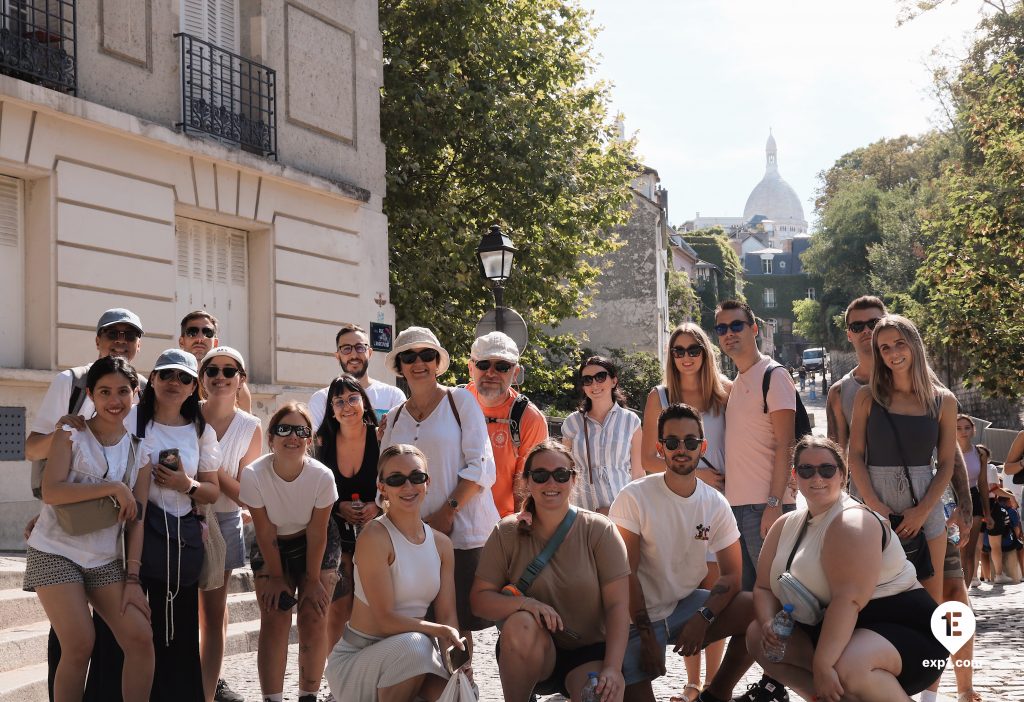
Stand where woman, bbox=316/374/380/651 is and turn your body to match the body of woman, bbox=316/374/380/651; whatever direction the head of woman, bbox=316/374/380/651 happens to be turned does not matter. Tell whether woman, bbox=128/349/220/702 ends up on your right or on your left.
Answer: on your right

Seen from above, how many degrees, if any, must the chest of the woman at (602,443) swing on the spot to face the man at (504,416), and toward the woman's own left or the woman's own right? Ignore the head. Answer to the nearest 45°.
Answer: approximately 45° to the woman's own right

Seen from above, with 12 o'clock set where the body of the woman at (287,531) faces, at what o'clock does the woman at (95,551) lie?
the woman at (95,551) is roughly at 2 o'clock from the woman at (287,531).

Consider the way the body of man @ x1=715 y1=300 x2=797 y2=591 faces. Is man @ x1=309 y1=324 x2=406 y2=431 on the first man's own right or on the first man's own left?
on the first man's own right
